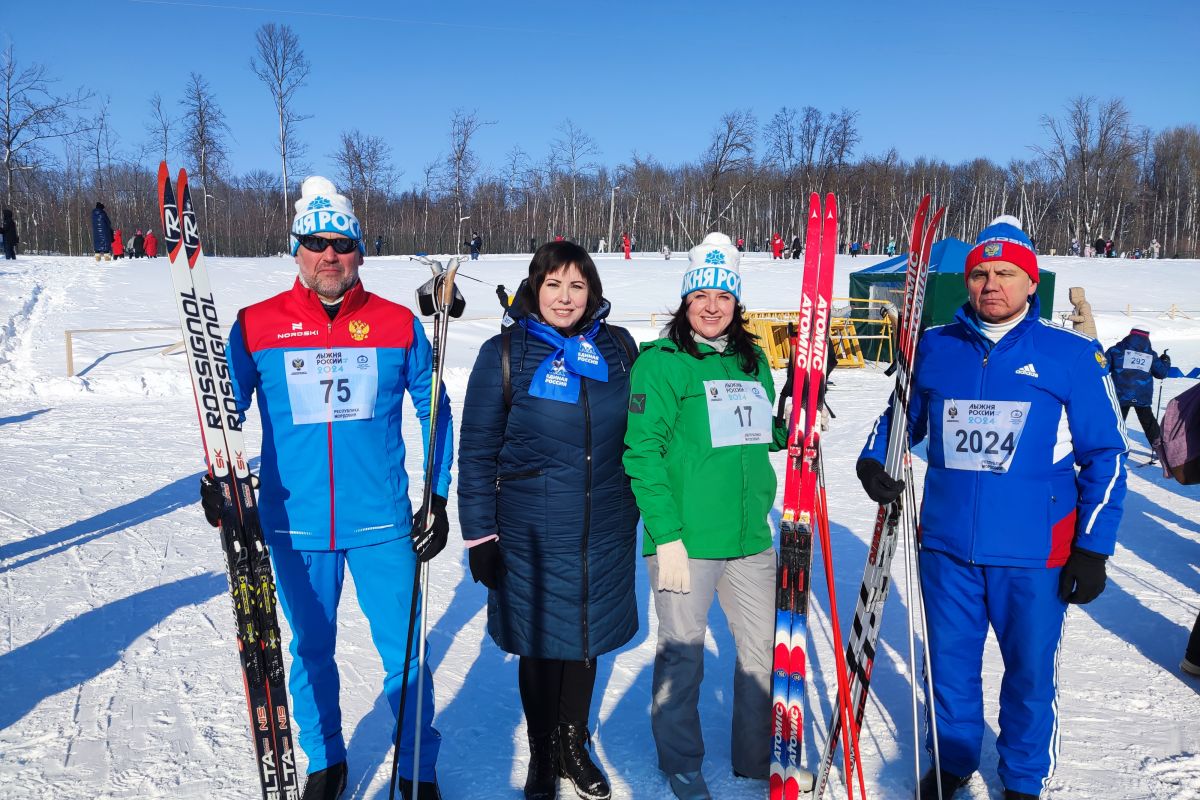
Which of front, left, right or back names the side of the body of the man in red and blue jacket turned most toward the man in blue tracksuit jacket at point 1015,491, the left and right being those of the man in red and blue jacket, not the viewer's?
left

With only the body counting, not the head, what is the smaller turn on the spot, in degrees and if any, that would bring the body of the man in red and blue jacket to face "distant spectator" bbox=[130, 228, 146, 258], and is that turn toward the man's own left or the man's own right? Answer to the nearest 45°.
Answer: approximately 180°

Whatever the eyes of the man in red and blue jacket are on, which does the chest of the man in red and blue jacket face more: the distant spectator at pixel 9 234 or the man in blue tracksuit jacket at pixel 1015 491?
the man in blue tracksuit jacket

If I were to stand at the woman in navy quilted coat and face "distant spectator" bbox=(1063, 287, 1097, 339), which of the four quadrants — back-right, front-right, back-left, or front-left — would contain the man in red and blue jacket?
back-left

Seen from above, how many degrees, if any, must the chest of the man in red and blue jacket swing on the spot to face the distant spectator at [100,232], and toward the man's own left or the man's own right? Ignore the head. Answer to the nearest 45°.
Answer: approximately 180°

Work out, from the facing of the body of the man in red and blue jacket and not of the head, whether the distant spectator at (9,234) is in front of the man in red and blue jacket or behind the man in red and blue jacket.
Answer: behind

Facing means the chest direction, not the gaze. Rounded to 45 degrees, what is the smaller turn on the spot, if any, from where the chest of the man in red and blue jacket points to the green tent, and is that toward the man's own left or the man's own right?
approximately 135° to the man's own left

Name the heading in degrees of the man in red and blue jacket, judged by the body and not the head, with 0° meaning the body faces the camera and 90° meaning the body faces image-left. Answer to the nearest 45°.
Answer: approximately 0°
